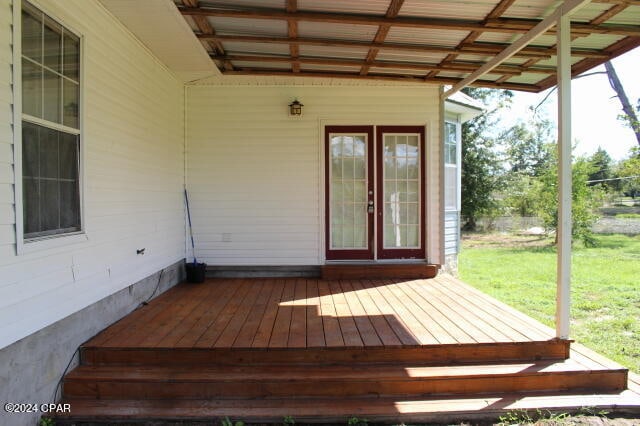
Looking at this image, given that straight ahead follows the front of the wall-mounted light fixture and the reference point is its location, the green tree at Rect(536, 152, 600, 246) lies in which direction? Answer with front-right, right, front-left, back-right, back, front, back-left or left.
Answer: back-left

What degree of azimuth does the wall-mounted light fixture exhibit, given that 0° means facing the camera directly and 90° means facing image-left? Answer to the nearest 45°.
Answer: approximately 0°

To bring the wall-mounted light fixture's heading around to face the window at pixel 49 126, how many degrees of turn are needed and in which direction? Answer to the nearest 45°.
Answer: approximately 45° to its right

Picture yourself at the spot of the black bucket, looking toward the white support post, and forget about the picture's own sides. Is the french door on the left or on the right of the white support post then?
left

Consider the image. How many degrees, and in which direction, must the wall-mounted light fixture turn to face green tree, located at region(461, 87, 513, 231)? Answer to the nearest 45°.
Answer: approximately 135° to its left

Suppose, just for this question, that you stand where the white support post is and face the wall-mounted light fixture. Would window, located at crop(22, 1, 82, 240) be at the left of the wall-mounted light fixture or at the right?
left
